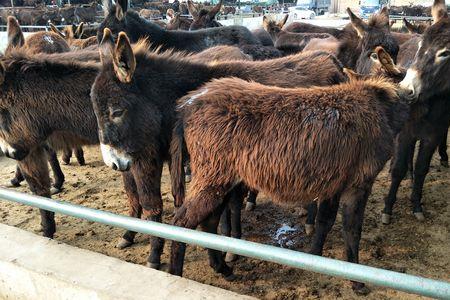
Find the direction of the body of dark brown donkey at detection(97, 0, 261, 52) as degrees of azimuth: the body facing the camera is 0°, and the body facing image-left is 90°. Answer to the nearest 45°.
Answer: approximately 90°

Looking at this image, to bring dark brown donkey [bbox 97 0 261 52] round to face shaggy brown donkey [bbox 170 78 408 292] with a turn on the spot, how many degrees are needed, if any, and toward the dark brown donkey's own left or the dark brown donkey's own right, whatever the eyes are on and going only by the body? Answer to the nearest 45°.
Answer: approximately 90° to the dark brown donkey's own left

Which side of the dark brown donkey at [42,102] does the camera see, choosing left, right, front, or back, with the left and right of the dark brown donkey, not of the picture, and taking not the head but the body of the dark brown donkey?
left

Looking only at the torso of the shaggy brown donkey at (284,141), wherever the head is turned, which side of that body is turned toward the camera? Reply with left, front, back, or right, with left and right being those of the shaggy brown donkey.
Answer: right

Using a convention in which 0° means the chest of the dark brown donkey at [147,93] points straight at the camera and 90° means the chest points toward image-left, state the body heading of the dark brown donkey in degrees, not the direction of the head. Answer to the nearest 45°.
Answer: approximately 45°
